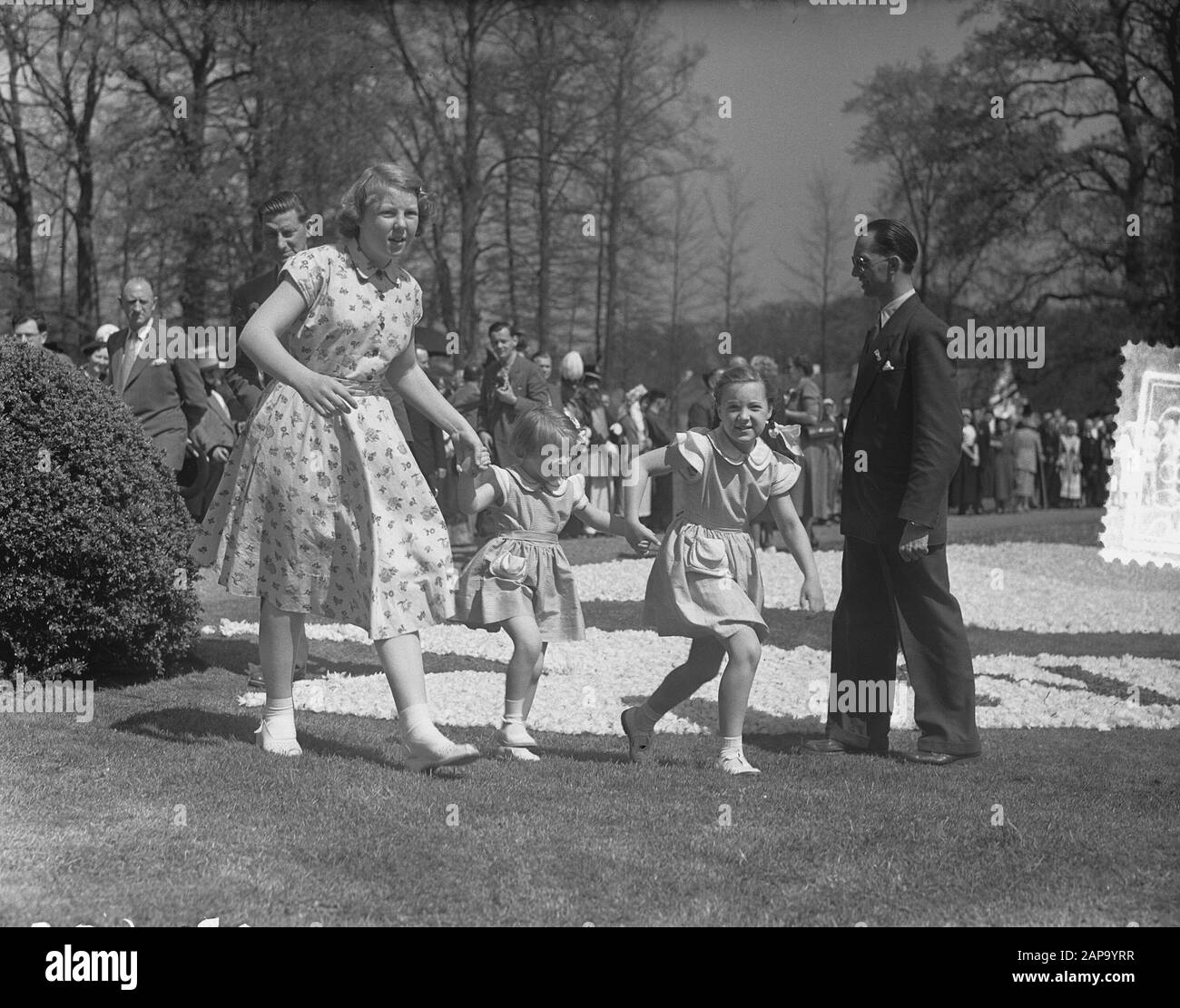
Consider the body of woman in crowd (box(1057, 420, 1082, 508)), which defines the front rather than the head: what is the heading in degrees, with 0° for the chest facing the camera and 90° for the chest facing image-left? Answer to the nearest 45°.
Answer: approximately 0°

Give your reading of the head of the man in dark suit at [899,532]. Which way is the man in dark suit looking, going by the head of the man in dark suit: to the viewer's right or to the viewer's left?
to the viewer's left

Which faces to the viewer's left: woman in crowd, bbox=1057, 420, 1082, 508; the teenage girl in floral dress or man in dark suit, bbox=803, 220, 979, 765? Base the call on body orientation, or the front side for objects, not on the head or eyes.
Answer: the man in dark suit

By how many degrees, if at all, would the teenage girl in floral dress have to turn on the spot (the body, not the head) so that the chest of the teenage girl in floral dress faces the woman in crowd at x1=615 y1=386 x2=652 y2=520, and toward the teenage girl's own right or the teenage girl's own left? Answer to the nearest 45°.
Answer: approximately 135° to the teenage girl's own left

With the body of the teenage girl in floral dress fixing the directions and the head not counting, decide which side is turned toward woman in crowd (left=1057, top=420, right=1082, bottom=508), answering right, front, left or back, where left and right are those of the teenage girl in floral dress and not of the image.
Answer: left

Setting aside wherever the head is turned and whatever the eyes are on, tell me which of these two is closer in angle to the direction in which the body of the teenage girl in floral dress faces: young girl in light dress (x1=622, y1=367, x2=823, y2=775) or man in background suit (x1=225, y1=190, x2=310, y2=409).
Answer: the young girl in light dress

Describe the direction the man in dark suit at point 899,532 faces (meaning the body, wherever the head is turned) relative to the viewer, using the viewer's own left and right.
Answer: facing to the left of the viewer
